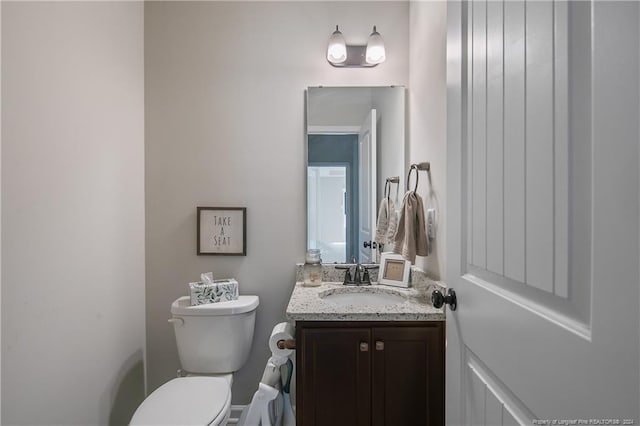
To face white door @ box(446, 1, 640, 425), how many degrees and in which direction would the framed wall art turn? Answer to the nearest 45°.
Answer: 0° — it already faces it

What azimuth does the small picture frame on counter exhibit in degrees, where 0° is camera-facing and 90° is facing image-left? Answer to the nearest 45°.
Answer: approximately 0°

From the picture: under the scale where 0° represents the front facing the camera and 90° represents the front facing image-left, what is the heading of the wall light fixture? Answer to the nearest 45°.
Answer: approximately 0°
